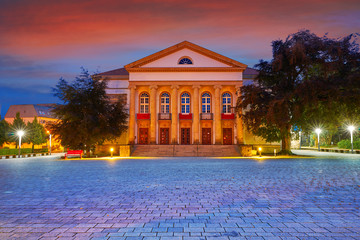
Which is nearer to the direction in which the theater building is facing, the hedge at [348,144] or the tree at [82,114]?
the tree

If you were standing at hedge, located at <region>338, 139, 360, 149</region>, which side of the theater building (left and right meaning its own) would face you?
left

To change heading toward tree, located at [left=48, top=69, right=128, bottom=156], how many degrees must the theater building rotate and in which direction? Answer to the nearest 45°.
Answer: approximately 45° to its right

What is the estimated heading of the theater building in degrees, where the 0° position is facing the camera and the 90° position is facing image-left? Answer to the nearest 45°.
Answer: approximately 0°

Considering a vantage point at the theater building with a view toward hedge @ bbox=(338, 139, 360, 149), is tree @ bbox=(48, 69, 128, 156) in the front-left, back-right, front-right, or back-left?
back-right
